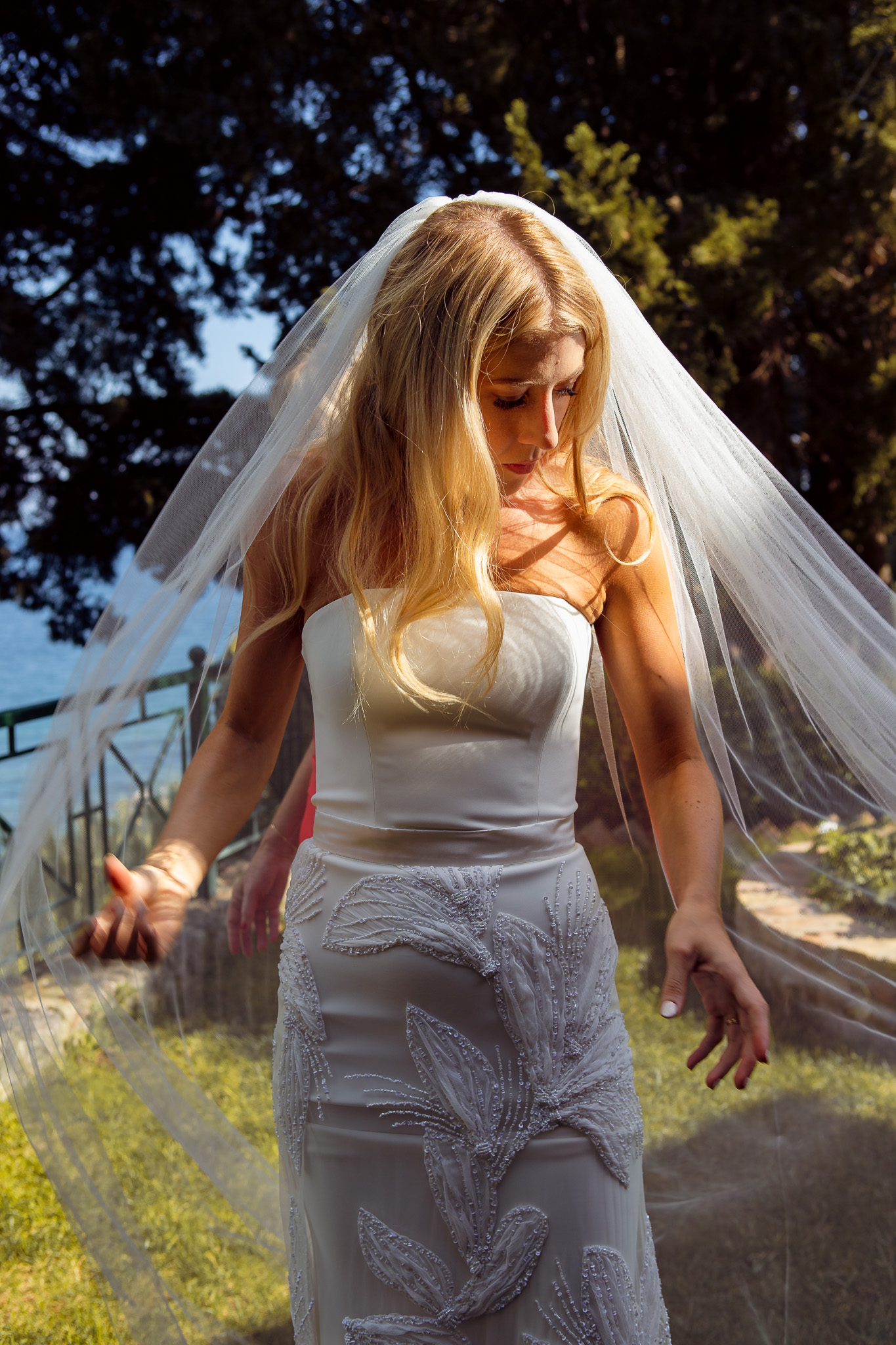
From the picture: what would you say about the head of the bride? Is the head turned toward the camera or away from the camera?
toward the camera

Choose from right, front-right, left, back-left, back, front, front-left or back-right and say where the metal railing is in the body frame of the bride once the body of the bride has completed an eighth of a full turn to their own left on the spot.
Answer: back

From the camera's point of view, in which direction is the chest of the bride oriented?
toward the camera
